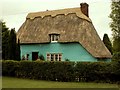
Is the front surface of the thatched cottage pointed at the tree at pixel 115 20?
no

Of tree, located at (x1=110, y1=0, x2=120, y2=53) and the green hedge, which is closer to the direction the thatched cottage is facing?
the green hedge

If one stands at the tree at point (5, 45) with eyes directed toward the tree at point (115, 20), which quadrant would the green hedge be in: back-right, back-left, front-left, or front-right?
front-right

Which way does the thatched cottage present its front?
toward the camera

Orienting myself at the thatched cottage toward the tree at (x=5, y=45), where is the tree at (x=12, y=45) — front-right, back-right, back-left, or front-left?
front-left

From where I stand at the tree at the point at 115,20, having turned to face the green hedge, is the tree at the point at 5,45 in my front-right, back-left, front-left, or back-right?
front-right

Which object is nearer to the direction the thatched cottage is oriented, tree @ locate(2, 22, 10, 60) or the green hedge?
the green hedge

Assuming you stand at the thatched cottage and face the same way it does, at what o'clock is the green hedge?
The green hedge is roughly at 12 o'clock from the thatched cottage.

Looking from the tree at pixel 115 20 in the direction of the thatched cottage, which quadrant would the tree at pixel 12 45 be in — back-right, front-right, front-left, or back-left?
front-left

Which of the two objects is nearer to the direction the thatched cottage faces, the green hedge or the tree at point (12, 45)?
the green hedge

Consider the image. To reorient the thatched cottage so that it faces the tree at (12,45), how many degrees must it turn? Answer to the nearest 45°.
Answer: approximately 45° to its right

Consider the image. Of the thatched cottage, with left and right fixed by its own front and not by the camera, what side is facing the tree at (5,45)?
right

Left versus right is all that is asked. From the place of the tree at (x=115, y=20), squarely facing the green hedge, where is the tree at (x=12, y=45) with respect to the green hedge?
right
